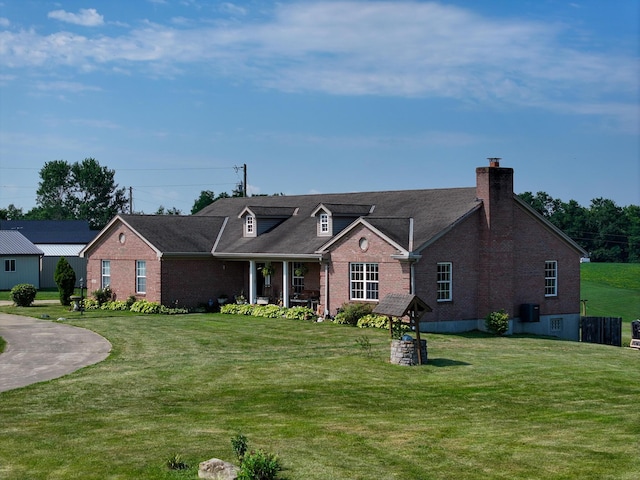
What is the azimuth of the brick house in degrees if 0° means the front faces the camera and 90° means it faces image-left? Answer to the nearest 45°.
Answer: approximately 45°

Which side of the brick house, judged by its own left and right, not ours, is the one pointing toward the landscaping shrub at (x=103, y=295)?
right

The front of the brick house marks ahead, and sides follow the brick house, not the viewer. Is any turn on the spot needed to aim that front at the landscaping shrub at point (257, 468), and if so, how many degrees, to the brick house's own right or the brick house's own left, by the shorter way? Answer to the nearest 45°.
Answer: approximately 45° to the brick house's own left

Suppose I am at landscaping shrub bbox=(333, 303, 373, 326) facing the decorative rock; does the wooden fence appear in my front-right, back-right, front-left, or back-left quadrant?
back-left

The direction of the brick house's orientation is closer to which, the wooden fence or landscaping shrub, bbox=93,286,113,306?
the landscaping shrub

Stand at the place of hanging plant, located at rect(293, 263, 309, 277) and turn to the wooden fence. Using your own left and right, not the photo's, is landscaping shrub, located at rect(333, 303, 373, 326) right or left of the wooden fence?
right

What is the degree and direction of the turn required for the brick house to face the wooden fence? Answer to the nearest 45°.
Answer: approximately 135° to its left

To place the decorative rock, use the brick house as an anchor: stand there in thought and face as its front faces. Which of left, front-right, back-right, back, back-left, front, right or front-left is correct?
front-left

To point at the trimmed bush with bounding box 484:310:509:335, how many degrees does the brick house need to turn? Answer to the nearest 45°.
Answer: approximately 90° to its left

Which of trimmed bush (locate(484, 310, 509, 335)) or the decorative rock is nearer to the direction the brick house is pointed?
the decorative rock
